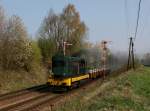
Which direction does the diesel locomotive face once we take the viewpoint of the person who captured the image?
facing the viewer and to the left of the viewer
